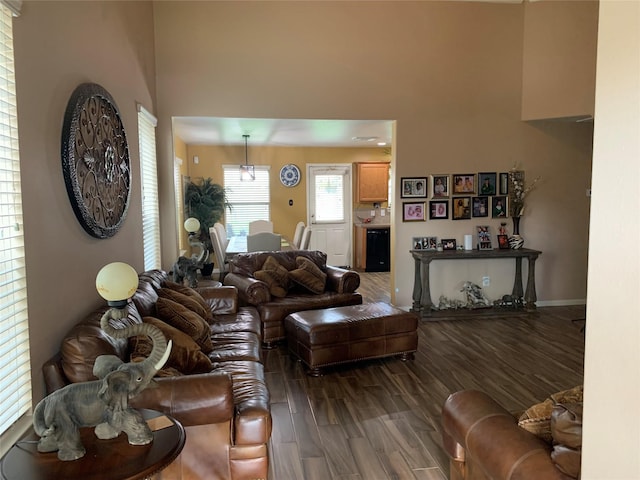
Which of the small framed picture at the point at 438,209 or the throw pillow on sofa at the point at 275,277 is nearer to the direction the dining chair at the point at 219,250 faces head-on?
the small framed picture

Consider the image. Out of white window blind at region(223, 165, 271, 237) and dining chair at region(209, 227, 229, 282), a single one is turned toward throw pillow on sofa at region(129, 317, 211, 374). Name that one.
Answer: the white window blind

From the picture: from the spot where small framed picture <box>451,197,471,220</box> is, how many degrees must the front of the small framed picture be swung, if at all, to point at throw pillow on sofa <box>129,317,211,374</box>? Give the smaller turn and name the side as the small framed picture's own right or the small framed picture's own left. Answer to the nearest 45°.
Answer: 0° — it already faces it

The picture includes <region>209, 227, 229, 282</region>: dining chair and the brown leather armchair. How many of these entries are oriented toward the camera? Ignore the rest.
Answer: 0

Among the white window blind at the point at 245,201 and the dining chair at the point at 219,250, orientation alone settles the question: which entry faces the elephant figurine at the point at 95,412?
the white window blind

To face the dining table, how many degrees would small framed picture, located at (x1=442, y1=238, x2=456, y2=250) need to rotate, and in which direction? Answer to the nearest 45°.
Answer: approximately 90° to its right

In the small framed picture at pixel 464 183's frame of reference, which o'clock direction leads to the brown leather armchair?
The brown leather armchair is roughly at 12 o'clock from the small framed picture.

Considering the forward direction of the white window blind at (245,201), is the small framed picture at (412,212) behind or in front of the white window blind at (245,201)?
in front

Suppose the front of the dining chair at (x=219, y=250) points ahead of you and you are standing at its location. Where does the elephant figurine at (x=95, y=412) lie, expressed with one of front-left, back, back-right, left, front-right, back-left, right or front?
right

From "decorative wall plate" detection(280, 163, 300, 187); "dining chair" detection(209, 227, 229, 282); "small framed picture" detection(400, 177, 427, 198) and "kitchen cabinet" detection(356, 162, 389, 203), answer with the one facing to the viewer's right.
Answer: the dining chair

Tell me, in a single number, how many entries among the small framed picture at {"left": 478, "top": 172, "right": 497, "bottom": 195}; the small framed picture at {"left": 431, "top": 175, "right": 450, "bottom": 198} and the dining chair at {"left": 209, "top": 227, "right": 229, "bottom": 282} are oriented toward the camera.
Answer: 2
